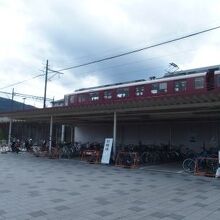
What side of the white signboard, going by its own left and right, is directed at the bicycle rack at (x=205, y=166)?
left

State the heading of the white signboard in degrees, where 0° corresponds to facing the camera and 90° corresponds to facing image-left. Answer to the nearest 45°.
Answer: approximately 45°
